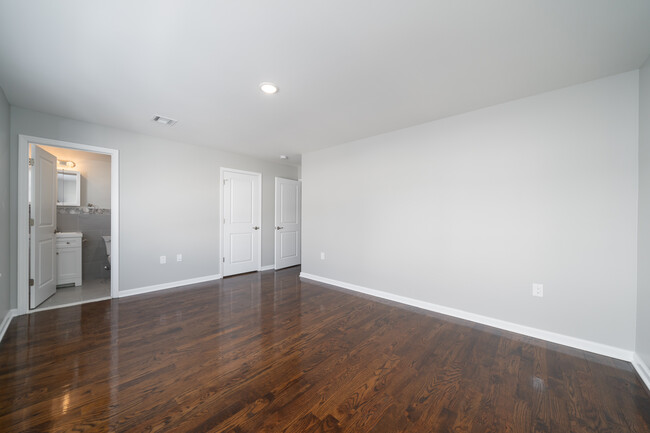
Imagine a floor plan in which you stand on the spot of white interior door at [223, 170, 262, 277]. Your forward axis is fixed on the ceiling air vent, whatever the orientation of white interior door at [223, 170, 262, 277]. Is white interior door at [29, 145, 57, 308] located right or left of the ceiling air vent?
right

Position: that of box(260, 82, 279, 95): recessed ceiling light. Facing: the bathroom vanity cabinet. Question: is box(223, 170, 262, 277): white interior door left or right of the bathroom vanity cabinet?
right

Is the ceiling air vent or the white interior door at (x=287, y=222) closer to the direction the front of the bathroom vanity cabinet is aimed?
the ceiling air vent

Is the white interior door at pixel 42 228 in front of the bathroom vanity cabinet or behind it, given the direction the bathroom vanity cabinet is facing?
in front

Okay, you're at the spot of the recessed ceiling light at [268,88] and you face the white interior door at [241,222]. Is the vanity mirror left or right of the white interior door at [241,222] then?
left

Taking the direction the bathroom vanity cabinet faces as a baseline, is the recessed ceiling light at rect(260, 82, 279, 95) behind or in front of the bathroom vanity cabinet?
in front

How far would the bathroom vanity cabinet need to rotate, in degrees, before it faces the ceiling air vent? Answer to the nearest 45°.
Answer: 0° — it already faces it

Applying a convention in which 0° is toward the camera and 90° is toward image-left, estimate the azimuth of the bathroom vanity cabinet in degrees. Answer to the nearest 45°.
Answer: approximately 0°
